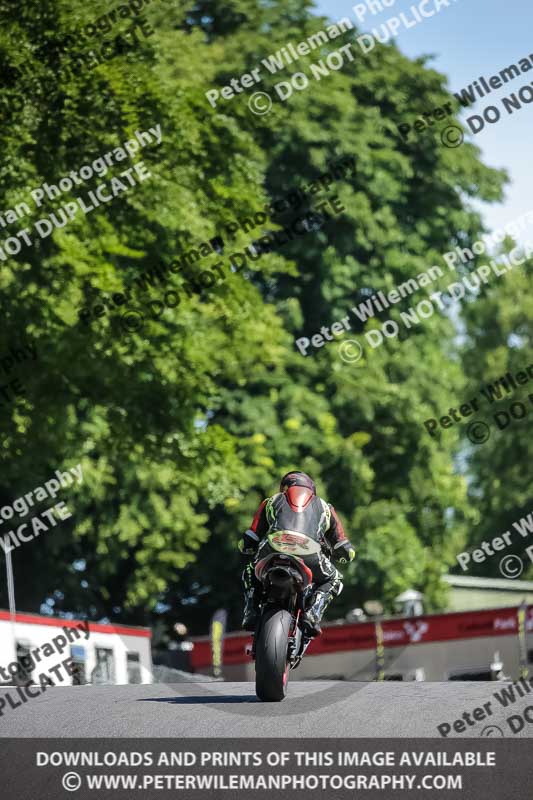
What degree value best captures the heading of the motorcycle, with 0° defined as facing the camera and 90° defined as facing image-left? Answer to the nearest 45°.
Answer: approximately 180°
